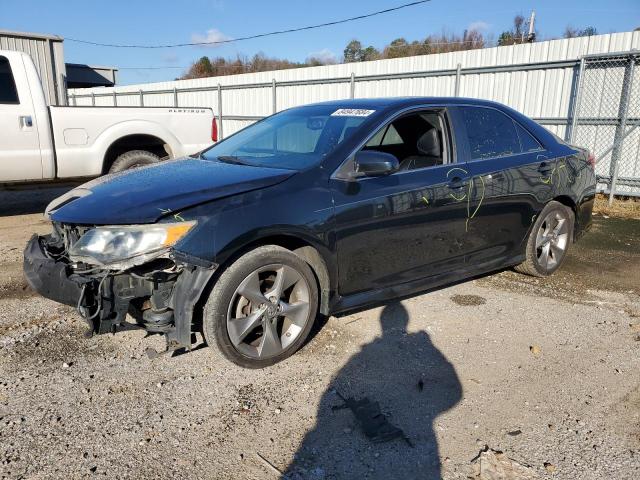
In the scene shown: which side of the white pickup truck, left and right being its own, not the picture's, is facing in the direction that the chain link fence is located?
back

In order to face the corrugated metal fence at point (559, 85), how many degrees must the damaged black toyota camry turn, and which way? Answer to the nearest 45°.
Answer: approximately 180°

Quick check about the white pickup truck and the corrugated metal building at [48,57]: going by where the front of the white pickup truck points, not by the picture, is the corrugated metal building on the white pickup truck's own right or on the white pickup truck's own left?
on the white pickup truck's own right

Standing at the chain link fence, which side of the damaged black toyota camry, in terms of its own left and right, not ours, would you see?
back

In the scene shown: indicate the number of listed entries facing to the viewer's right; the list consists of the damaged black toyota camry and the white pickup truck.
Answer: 0

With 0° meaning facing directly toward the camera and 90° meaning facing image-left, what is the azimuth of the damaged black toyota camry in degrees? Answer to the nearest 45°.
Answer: approximately 45°

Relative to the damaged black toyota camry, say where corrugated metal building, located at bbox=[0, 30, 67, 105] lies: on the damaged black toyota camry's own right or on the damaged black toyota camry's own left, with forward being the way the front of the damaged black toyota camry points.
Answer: on the damaged black toyota camry's own right

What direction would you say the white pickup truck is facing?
to the viewer's left

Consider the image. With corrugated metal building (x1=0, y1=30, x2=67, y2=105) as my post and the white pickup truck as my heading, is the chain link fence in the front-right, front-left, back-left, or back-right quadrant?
front-left

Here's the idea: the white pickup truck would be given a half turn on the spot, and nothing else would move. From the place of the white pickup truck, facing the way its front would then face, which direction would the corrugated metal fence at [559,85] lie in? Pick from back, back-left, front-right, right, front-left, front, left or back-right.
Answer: front
